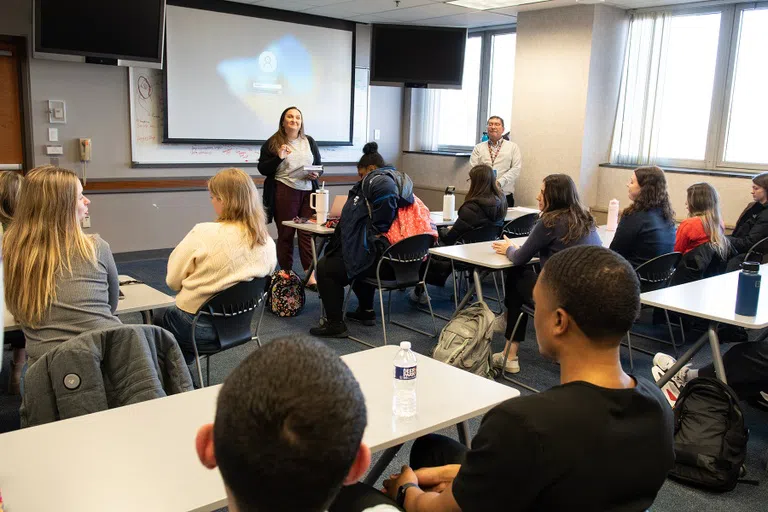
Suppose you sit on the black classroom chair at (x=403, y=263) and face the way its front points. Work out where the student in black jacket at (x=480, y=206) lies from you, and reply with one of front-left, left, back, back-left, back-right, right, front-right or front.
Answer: right

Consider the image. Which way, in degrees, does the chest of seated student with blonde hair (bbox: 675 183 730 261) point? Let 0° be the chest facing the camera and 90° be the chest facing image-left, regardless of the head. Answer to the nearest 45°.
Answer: approximately 135°

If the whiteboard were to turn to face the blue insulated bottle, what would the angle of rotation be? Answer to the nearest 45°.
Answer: approximately 45° to its left

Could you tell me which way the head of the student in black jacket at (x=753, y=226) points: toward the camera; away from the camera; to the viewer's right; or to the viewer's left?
to the viewer's left

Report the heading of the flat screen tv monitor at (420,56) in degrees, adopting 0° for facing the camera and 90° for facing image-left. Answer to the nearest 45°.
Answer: approximately 0°

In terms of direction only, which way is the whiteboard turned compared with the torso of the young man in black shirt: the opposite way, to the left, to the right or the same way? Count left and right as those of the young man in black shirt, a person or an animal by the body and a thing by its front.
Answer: the opposite way

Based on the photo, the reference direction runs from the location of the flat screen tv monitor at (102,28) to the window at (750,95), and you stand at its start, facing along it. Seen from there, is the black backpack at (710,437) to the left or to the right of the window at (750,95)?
right

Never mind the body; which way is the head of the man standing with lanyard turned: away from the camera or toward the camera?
toward the camera

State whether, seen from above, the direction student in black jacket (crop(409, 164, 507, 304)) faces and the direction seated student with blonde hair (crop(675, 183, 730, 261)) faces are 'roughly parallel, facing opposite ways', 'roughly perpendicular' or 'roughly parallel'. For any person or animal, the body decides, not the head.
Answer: roughly parallel

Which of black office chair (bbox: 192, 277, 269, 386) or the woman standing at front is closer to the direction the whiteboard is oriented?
the black office chair

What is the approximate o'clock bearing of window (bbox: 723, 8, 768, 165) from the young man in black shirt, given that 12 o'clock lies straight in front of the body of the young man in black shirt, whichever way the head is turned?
The window is roughly at 2 o'clock from the young man in black shirt.

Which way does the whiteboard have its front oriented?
toward the camera

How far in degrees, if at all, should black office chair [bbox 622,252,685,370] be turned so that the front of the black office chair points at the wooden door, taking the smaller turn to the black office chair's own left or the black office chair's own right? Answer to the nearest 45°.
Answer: approximately 45° to the black office chair's own left

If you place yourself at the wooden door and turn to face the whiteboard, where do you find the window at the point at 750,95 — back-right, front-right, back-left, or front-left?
front-right

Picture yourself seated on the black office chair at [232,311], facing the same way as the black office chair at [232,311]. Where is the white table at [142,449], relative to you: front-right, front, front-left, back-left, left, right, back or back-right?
back-left

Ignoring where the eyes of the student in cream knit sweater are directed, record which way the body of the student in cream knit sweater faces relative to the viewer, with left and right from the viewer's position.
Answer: facing away from the viewer and to the left of the viewer

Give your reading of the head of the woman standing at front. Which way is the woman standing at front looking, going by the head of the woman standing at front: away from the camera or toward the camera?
toward the camera
